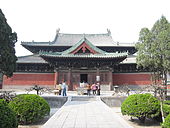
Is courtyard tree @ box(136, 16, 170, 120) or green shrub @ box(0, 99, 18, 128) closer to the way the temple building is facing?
the green shrub

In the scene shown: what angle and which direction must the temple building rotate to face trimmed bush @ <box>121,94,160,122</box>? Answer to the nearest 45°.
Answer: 0° — it already faces it

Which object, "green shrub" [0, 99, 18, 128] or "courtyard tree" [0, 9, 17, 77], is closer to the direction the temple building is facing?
the green shrub

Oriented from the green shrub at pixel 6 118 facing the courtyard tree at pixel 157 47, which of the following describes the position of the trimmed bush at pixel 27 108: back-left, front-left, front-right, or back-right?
front-left

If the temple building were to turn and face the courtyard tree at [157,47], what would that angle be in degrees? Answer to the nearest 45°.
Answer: approximately 45° to its left

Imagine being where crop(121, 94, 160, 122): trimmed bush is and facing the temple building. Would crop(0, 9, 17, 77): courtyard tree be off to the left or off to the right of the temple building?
left

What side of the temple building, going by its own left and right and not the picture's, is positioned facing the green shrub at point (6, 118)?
front

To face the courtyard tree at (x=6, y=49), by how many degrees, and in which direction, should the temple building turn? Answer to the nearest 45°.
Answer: approximately 45° to its right

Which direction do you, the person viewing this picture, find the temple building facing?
facing the viewer

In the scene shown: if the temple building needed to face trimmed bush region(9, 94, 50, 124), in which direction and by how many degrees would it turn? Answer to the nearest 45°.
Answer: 0° — it already faces it

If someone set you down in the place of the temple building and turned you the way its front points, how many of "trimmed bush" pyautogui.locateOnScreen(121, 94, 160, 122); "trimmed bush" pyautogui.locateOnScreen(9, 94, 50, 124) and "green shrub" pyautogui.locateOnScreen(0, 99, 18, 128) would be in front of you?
3

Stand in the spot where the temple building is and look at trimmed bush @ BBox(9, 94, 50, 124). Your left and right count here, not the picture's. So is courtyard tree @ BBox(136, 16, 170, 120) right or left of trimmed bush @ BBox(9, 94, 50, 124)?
left

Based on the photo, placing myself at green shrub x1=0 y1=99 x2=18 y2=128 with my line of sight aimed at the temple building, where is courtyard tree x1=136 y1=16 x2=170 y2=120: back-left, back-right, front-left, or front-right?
front-right
